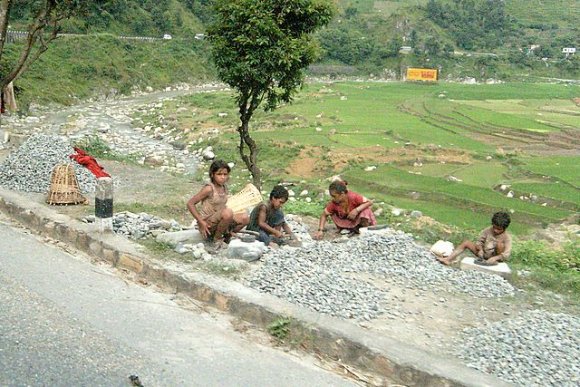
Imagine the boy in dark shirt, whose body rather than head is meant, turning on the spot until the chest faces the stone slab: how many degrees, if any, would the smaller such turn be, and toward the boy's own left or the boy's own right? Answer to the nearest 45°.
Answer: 0° — they already face it

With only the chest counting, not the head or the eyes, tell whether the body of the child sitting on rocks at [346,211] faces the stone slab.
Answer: no

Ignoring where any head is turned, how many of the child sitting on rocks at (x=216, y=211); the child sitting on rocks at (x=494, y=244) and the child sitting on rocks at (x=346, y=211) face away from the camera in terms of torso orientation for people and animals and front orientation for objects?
0

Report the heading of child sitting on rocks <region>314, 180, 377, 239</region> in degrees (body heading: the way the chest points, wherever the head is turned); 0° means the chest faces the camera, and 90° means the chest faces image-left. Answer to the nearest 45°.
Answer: approximately 45°

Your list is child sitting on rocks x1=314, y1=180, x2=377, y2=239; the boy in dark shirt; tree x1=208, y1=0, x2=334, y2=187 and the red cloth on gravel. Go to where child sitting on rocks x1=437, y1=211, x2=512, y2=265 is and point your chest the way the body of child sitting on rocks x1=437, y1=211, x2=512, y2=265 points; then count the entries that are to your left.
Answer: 0

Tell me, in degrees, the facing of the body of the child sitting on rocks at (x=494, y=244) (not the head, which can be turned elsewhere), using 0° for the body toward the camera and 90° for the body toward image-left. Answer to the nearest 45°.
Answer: approximately 45°

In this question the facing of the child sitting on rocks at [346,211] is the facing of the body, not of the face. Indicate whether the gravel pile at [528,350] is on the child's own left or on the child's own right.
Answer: on the child's own left

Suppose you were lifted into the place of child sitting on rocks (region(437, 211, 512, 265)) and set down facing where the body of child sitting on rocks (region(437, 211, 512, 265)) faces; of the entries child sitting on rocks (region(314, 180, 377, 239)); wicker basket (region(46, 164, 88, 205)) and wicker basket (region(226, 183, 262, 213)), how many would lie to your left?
0

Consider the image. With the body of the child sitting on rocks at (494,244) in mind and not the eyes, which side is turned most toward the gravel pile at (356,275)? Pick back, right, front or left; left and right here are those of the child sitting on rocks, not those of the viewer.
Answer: front

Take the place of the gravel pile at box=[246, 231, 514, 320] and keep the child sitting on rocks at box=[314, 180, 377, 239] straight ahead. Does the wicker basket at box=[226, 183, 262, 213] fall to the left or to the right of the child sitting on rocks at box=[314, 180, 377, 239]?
left

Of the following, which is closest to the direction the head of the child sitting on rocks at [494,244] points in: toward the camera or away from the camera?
toward the camera

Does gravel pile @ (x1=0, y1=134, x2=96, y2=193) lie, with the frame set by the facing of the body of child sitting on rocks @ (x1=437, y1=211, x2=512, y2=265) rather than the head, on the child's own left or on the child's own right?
on the child's own right

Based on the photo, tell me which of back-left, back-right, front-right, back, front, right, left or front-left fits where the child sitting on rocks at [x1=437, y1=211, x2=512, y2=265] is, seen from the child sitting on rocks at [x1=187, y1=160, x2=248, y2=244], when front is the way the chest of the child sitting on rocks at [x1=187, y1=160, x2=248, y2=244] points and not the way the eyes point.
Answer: front-left

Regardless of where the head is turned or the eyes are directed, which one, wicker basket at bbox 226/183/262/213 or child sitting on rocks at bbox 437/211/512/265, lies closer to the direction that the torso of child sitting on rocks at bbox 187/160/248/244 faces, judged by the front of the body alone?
the child sitting on rocks

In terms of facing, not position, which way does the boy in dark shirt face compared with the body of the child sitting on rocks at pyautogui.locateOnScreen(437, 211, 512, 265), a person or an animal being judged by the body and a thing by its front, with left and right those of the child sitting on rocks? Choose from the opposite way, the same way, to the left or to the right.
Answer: to the left

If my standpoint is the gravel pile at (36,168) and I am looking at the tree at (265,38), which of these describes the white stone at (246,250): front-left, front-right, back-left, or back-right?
front-right

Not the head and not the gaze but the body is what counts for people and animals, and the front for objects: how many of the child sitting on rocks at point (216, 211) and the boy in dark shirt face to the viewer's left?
0

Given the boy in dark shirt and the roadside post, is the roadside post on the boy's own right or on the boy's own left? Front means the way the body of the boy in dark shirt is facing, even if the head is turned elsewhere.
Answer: on the boy's own right
